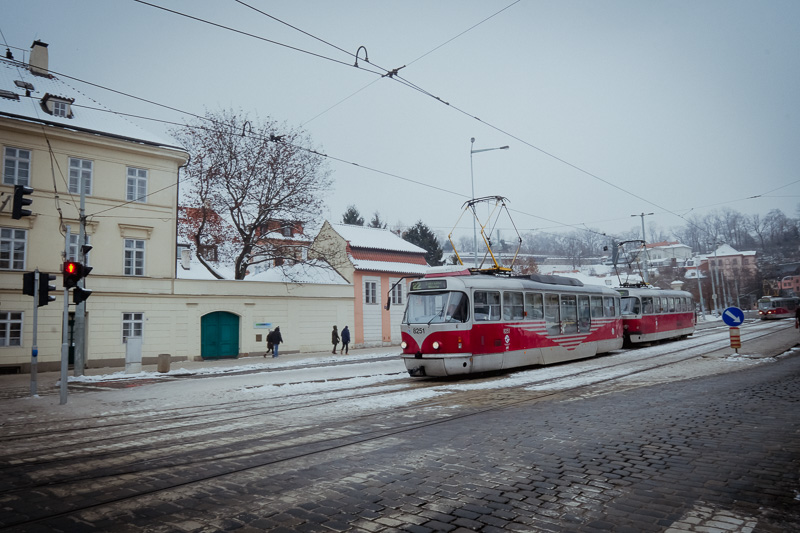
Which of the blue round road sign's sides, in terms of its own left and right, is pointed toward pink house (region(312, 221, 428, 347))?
right

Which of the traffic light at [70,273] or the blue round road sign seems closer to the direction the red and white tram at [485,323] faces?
the traffic light

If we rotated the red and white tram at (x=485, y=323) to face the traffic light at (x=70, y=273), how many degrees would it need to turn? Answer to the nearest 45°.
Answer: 0° — it already faces it

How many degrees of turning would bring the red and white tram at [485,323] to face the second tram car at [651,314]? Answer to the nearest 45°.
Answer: approximately 180°

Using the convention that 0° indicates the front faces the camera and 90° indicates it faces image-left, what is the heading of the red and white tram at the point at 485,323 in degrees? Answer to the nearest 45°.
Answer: approximately 45°

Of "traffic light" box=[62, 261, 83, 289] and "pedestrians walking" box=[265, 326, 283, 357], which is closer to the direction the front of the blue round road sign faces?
the traffic light

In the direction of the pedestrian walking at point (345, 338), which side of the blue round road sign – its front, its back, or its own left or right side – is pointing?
right

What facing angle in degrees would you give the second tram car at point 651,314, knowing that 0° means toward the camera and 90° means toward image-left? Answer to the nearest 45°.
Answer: approximately 45°
